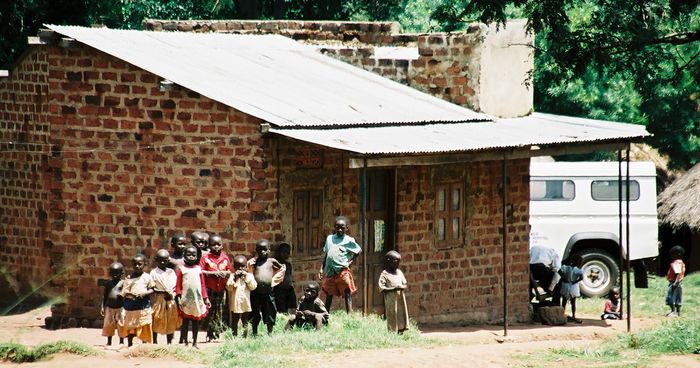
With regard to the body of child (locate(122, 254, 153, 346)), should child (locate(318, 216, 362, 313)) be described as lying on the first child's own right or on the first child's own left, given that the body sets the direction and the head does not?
on the first child's own left

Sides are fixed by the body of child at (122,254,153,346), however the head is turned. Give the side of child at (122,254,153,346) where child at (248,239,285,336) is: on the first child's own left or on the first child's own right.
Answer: on the first child's own left
